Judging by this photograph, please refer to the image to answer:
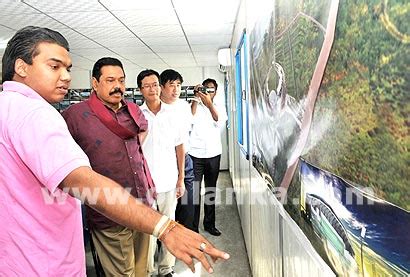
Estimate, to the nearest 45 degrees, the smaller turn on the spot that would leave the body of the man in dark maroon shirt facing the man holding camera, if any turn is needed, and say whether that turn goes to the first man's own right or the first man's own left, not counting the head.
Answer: approximately 90° to the first man's own left

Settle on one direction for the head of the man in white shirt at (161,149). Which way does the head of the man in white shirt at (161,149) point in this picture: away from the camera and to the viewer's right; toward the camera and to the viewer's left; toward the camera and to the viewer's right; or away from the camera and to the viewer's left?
toward the camera and to the viewer's right

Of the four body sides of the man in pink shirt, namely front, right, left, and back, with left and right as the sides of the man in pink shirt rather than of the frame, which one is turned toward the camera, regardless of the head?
right

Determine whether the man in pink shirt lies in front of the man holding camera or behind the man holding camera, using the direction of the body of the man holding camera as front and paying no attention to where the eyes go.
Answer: in front

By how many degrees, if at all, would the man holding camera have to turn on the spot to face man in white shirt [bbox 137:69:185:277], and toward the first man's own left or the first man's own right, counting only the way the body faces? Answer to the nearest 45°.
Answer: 0° — they already face them

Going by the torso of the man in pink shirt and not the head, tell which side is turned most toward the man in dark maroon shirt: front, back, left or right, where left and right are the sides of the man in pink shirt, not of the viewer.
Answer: left

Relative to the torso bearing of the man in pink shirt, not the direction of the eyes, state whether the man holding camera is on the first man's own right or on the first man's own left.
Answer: on the first man's own left

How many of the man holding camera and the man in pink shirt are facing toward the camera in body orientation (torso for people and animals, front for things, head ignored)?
1

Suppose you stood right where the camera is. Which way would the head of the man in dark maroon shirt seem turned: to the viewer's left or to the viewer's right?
to the viewer's right
